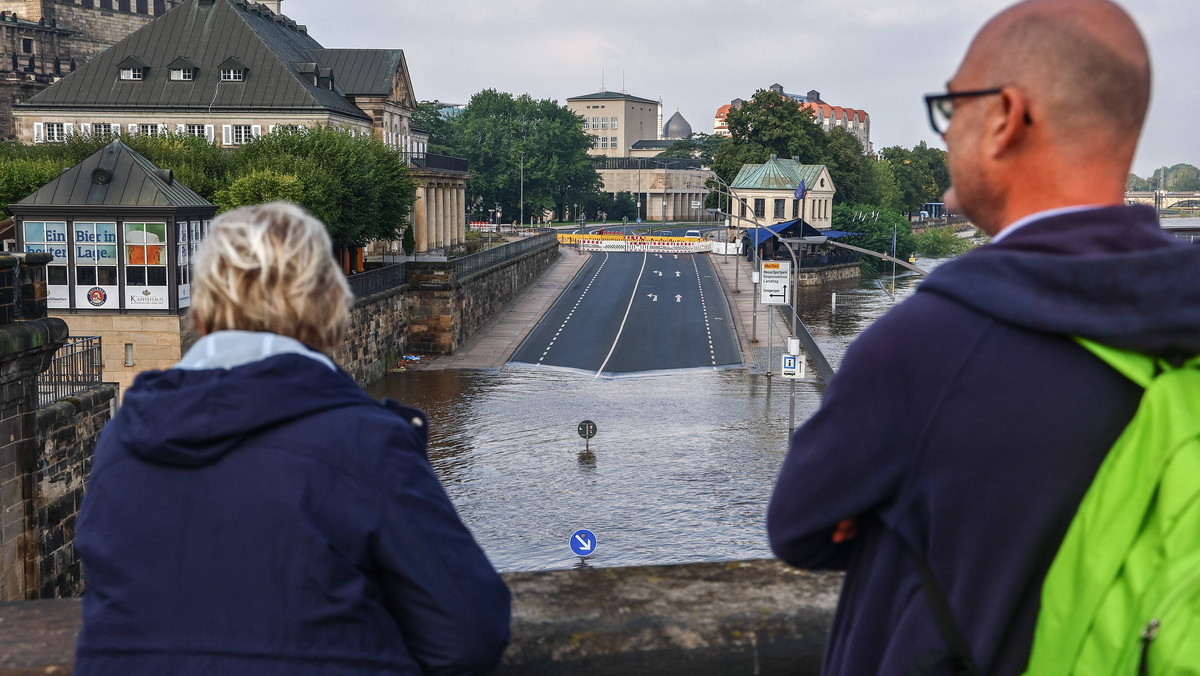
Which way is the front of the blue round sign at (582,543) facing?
toward the camera

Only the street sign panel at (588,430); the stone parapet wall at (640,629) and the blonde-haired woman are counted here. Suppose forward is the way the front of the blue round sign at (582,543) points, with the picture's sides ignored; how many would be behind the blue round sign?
1

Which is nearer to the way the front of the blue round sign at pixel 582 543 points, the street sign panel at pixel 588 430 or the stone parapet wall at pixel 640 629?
the stone parapet wall

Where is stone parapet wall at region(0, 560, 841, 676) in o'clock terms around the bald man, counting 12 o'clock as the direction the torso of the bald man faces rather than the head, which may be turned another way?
The stone parapet wall is roughly at 12 o'clock from the bald man.

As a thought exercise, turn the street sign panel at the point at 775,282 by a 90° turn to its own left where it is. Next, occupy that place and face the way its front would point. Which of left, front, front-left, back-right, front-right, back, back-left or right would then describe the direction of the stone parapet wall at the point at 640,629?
right

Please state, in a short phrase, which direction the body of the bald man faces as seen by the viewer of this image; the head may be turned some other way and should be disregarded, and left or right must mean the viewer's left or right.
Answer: facing away from the viewer and to the left of the viewer

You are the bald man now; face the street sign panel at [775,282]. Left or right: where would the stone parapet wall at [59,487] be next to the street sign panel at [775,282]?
left

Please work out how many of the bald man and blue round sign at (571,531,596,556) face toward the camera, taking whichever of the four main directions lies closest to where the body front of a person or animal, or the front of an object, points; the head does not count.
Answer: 1

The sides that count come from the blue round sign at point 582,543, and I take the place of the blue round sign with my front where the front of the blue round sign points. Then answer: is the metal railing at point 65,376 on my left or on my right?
on my right

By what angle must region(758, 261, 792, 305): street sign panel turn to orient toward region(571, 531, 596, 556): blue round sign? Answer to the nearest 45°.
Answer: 0° — it already faces it

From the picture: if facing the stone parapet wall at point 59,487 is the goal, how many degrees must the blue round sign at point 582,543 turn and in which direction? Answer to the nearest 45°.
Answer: approximately 45° to its right

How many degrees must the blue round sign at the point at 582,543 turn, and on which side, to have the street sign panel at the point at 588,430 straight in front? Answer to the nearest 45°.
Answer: approximately 180°

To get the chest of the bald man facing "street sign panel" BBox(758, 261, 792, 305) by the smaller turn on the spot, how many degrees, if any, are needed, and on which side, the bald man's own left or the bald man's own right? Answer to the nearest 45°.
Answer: approximately 45° to the bald man's own right

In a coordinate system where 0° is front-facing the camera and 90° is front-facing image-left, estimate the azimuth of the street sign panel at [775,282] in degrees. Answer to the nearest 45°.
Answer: approximately 0°

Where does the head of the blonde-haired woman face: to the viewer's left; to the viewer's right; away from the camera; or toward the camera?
away from the camera
